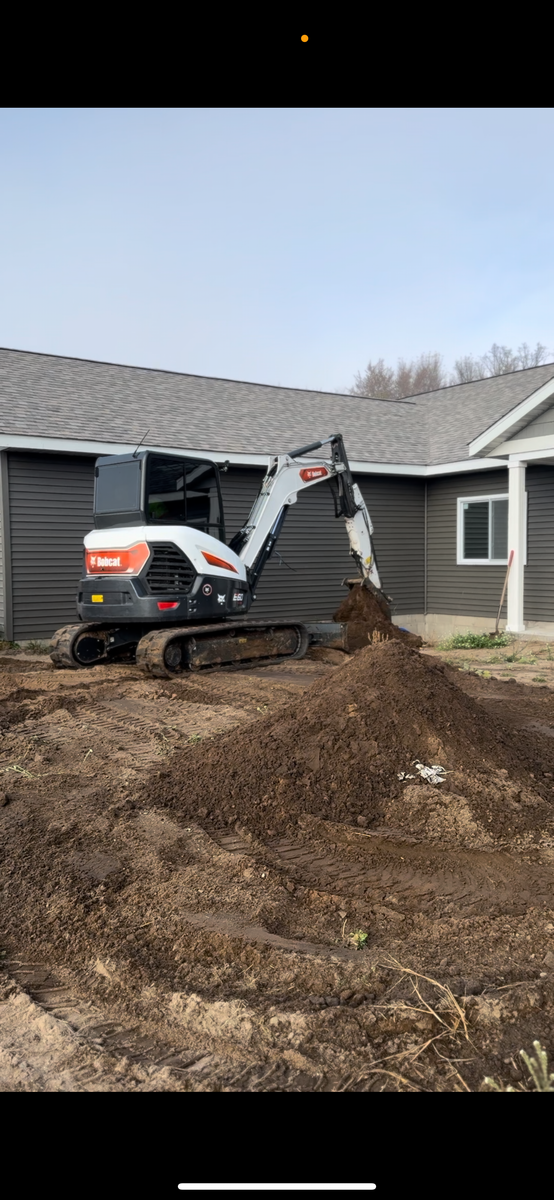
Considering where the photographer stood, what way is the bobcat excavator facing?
facing away from the viewer and to the right of the viewer

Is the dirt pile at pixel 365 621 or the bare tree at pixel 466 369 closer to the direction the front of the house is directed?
the dirt pile

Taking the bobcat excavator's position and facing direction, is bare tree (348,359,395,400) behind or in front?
in front

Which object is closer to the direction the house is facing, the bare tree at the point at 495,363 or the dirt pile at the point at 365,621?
the dirt pile

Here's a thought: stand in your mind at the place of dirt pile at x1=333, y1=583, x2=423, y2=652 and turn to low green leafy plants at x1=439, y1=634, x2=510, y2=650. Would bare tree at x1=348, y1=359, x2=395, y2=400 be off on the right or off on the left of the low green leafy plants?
left

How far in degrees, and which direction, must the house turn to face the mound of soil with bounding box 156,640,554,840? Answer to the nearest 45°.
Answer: approximately 45° to its left

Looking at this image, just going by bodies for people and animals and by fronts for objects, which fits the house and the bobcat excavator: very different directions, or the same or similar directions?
very different directions

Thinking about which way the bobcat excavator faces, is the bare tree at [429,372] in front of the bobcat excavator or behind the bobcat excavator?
in front

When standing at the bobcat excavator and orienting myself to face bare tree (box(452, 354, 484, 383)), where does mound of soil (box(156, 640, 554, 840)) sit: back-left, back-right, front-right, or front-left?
back-right

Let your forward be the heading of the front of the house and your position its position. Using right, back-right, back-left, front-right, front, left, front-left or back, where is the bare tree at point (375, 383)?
back-right

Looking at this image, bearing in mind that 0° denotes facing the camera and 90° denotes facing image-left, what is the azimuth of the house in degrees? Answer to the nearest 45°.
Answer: approximately 45°
